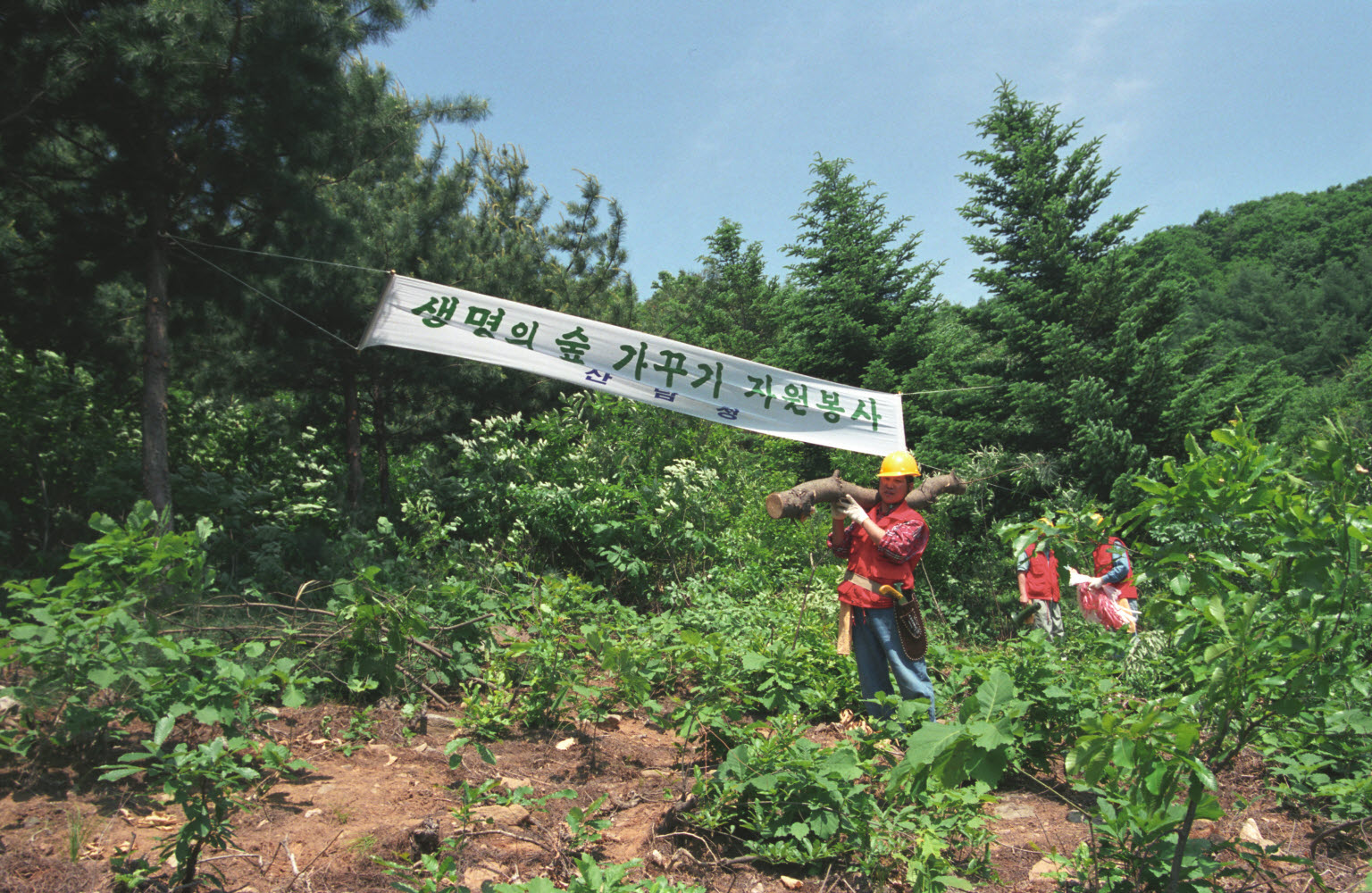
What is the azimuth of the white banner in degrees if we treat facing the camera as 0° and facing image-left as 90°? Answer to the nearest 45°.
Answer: approximately 0°

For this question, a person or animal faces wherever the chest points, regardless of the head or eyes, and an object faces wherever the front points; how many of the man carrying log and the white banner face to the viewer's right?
0

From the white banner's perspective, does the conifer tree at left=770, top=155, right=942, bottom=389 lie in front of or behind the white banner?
behind

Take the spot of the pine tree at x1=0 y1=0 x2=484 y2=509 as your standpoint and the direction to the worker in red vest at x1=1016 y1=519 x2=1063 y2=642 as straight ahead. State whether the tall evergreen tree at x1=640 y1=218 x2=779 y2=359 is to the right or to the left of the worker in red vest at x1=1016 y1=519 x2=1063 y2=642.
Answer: left

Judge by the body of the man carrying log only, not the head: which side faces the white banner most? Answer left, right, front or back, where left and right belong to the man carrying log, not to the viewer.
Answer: right

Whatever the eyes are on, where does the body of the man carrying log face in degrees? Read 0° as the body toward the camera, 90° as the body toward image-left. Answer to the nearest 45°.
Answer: approximately 45°

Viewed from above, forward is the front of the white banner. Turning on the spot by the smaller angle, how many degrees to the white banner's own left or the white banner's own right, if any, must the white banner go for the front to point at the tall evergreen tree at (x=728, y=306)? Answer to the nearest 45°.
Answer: approximately 180°
